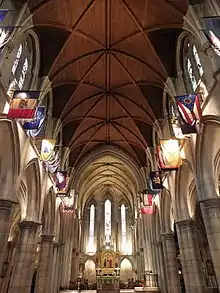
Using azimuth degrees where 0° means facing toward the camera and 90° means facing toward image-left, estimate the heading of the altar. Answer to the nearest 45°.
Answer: approximately 0°

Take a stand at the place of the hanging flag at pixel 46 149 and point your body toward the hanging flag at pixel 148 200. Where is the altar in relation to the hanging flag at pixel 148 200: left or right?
left

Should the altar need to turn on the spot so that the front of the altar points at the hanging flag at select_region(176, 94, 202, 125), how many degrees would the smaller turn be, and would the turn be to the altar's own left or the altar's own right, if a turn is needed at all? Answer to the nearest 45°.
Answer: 0° — it already faces it

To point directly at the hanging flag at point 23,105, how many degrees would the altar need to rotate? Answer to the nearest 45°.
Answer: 0° — it already faces it

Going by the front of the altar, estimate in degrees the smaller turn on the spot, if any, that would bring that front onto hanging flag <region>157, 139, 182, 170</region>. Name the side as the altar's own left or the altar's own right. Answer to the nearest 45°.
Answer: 0° — it already faces it

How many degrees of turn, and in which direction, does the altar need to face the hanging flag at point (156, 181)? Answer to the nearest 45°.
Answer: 0° — it already faces it

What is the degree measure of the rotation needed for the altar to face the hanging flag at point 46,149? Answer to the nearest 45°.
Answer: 0° — it already faces it

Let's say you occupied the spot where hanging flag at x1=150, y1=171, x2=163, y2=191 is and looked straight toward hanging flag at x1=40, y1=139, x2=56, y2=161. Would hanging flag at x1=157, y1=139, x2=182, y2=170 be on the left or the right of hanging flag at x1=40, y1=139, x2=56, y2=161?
left

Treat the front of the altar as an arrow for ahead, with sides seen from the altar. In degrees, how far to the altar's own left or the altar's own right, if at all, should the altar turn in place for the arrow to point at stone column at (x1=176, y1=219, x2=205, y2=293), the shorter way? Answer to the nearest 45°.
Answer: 0° — it already faces it

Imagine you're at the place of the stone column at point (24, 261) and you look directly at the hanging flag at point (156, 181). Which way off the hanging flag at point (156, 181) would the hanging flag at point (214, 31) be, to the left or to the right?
right
